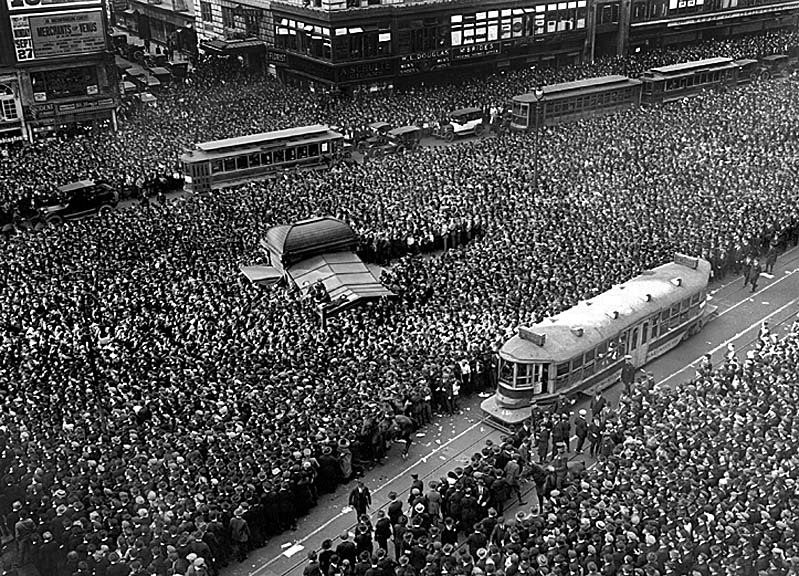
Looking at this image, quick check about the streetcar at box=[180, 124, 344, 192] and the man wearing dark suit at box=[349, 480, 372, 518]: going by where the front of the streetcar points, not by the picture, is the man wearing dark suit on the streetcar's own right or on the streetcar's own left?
on the streetcar's own left

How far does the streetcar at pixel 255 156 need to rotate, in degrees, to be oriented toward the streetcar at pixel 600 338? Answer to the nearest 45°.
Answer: approximately 90° to its left

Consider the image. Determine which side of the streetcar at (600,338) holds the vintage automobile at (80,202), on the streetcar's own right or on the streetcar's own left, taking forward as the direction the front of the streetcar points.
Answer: on the streetcar's own right

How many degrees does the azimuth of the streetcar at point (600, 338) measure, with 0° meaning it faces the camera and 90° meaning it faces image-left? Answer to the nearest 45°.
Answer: approximately 45°

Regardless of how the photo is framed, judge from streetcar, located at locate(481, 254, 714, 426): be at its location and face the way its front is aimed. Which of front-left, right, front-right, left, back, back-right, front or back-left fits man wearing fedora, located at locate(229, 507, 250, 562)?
front

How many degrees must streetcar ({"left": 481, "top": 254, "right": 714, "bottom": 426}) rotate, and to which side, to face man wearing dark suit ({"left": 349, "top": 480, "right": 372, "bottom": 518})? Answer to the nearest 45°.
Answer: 0° — it already faces them

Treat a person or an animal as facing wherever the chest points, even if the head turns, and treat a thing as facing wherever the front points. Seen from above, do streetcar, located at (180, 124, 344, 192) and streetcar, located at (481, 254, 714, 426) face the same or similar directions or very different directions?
same or similar directions

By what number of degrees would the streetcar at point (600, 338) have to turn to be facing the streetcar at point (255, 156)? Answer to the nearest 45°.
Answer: approximately 90° to its right

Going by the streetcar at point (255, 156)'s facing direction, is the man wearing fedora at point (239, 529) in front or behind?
in front

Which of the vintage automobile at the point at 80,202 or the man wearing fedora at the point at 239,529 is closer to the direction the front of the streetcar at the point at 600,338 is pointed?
the man wearing fedora

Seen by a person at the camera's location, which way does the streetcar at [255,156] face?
facing the viewer and to the left of the viewer

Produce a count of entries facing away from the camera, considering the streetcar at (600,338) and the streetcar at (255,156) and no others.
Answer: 0
